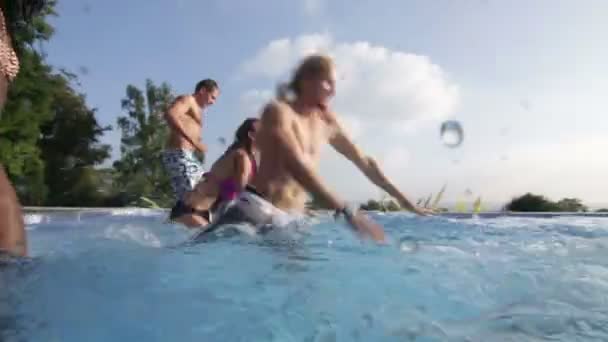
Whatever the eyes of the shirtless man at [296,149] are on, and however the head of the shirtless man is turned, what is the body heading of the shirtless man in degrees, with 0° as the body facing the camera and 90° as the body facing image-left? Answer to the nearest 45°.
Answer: approximately 315°

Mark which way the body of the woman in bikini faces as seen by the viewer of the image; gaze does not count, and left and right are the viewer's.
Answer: facing to the right of the viewer

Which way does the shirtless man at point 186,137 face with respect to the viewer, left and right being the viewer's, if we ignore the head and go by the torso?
facing to the right of the viewer

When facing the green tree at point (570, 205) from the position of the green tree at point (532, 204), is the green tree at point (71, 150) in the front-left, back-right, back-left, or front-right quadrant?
back-right

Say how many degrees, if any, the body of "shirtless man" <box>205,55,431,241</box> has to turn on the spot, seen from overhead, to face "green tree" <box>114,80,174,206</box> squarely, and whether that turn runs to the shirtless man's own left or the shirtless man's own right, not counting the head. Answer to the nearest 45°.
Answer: approximately 180°

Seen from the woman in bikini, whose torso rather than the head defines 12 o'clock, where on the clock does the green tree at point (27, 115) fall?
The green tree is roughly at 8 o'clock from the woman in bikini.
